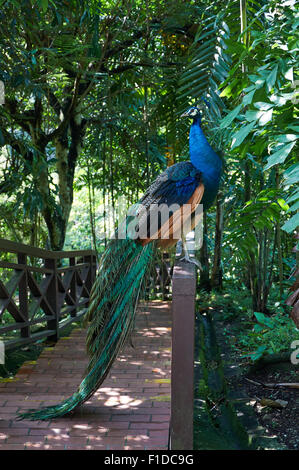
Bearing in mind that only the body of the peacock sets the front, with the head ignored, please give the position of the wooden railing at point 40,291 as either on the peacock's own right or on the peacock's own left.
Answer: on the peacock's own left

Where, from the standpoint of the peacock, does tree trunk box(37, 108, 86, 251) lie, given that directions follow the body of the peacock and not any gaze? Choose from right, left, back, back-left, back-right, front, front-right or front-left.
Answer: left

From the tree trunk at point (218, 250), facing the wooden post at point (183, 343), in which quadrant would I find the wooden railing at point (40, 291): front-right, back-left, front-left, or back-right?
front-right

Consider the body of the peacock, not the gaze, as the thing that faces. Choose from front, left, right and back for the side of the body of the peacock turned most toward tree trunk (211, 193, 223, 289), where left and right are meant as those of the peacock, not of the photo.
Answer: left

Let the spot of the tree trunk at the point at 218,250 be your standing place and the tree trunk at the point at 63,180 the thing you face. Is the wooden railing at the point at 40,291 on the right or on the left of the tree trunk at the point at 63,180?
left

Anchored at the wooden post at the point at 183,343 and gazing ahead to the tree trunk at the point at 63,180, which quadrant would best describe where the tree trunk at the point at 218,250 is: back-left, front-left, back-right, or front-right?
front-right

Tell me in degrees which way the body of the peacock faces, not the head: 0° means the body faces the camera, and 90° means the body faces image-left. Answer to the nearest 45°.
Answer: approximately 270°
